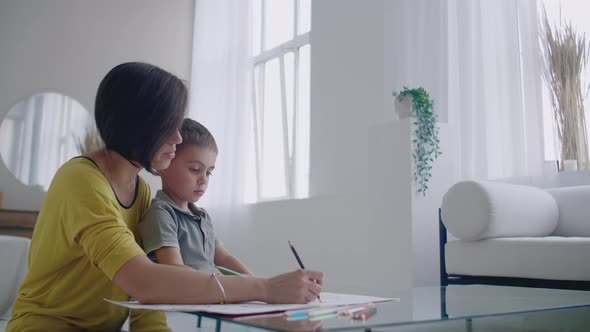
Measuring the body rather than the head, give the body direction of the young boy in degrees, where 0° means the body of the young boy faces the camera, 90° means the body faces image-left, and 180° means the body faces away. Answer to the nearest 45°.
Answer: approximately 315°

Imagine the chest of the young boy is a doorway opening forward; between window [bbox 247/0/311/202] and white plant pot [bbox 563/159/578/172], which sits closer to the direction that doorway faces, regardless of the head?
the white plant pot

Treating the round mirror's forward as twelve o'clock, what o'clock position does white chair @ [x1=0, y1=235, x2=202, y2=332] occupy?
The white chair is roughly at 12 o'clock from the round mirror.

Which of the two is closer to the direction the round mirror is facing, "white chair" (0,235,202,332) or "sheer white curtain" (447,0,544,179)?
the white chair

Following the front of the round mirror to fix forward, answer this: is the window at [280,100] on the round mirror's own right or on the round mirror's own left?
on the round mirror's own left

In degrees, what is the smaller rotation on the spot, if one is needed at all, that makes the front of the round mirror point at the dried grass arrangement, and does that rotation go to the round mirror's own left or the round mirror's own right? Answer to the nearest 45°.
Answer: approximately 45° to the round mirror's own left

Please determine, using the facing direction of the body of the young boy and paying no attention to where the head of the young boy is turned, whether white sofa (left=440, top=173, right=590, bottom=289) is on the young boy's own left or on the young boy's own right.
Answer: on the young boy's own left

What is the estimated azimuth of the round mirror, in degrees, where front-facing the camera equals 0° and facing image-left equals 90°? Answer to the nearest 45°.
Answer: approximately 0°

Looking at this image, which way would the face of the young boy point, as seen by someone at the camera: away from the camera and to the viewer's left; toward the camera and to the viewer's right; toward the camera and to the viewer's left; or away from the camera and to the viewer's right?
toward the camera and to the viewer's right
